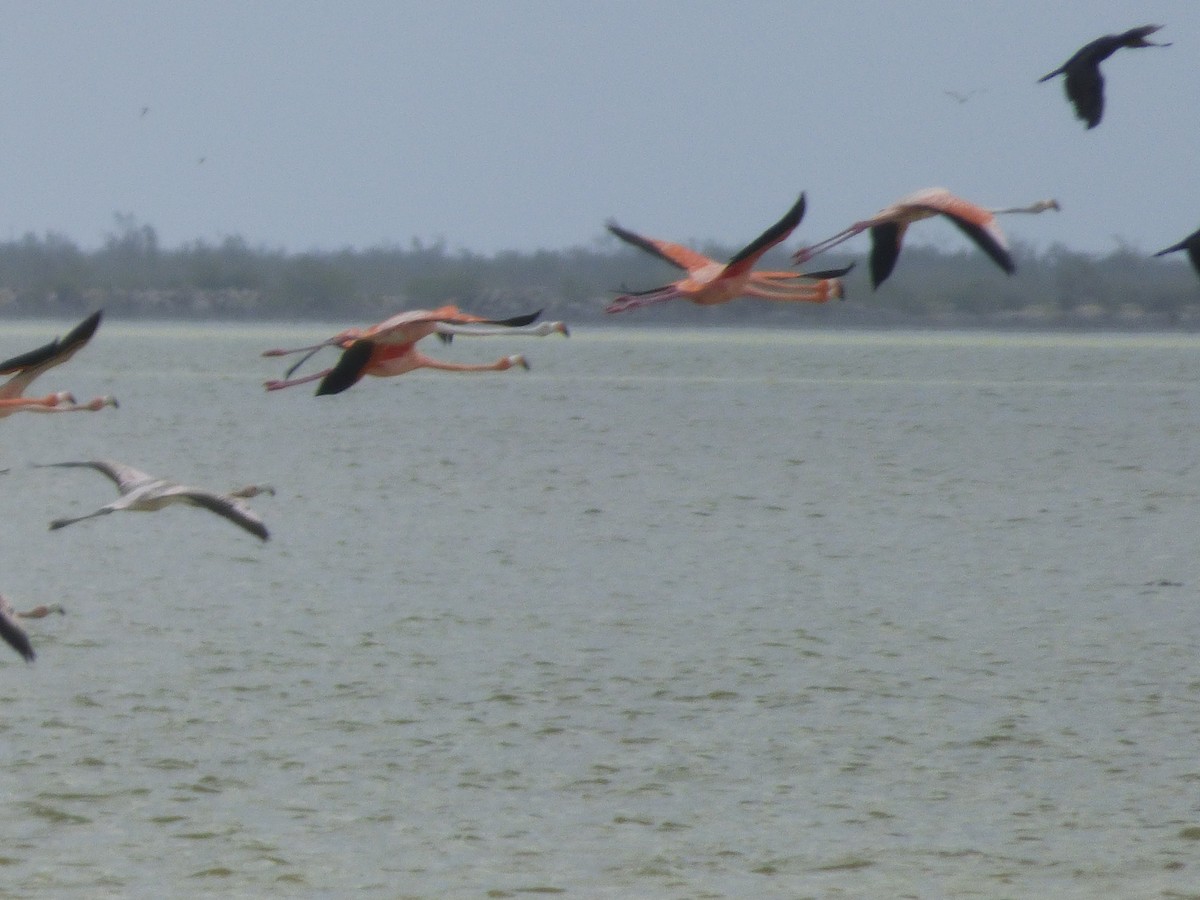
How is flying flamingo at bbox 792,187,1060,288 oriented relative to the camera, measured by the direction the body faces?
to the viewer's right

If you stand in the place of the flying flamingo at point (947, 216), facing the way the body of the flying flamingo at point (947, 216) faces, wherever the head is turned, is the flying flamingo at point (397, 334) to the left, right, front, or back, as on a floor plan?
back

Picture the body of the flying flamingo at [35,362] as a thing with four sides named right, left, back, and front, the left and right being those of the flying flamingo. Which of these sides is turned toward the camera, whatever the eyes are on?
right

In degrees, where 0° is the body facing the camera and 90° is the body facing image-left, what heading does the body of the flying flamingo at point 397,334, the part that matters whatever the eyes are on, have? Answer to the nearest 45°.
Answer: approximately 270°

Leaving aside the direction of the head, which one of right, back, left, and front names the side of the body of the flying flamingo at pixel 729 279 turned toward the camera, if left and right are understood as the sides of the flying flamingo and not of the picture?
right
